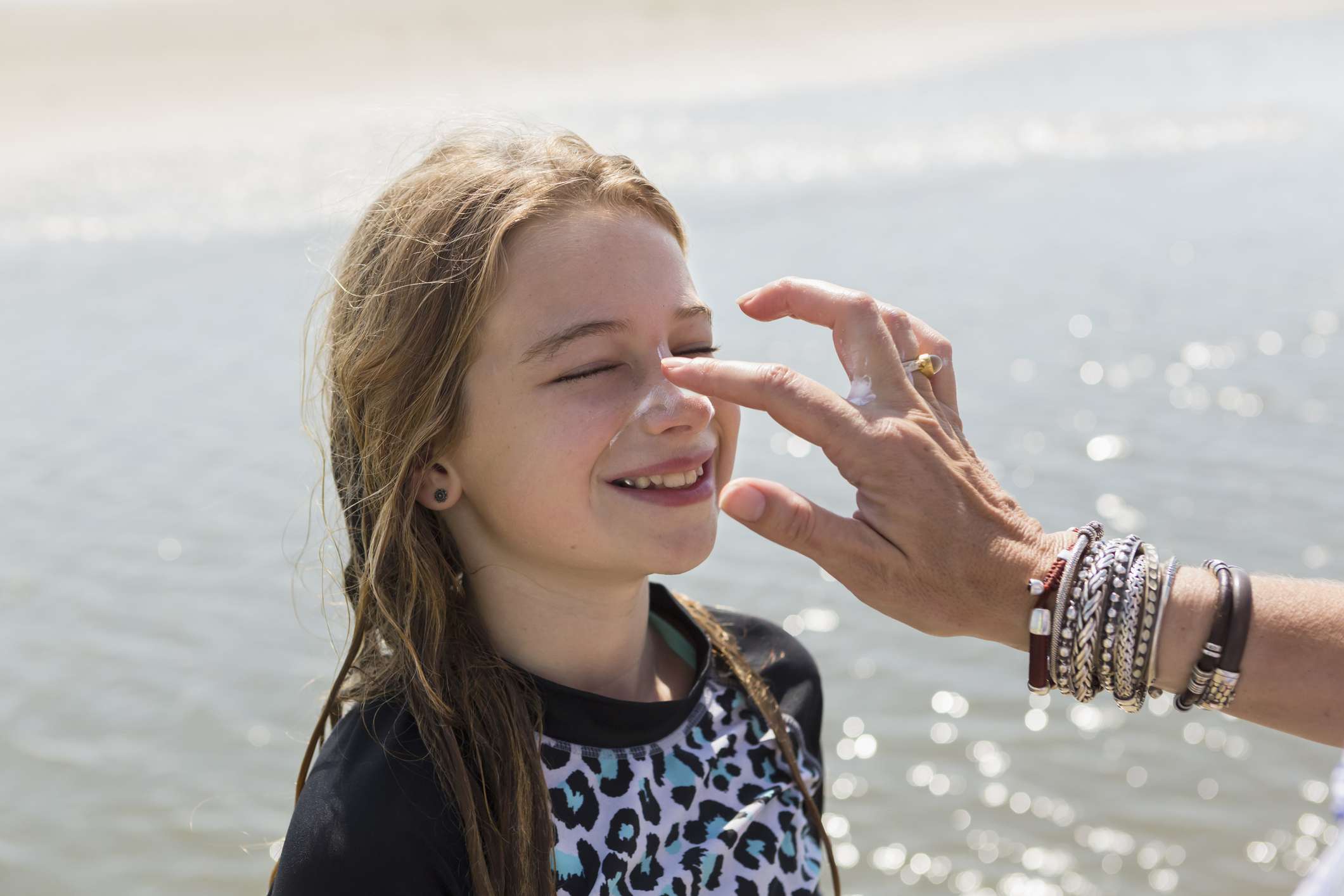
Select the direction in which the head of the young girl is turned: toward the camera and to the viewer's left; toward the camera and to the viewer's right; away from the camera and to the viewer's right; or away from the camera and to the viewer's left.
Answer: toward the camera and to the viewer's right
